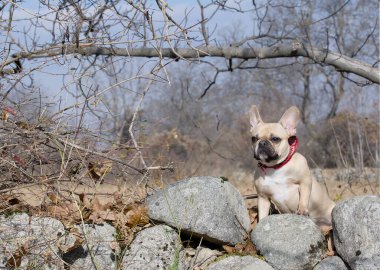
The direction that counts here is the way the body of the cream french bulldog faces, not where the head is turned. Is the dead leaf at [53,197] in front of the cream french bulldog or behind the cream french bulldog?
in front

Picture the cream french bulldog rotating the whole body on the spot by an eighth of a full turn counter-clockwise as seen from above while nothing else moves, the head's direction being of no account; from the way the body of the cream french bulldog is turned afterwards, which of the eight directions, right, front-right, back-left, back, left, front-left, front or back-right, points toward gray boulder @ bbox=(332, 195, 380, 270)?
front-left

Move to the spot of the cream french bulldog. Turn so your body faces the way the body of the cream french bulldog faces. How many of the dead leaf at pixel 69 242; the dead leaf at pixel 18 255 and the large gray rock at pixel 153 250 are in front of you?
3

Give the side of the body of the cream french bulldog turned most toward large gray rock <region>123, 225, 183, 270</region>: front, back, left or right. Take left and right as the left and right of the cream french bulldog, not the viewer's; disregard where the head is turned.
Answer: front

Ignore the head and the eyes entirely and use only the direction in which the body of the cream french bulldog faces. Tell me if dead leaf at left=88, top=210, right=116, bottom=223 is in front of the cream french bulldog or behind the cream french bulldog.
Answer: in front

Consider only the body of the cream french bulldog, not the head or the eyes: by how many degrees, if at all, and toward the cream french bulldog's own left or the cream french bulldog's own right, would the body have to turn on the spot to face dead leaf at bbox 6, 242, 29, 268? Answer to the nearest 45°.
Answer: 0° — it already faces it

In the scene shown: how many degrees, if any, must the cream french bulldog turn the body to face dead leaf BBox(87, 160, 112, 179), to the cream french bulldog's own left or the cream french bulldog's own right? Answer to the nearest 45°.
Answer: approximately 45° to the cream french bulldog's own right

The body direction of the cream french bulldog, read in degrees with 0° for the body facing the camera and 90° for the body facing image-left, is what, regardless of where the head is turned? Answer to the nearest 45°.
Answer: approximately 45°
